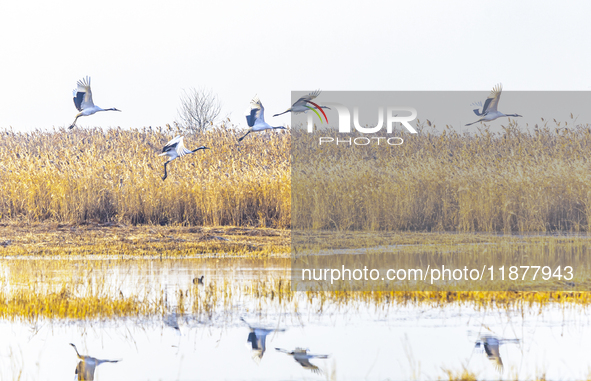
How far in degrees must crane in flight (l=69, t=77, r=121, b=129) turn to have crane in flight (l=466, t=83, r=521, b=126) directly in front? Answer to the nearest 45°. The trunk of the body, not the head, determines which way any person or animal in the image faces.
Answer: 0° — it already faces it

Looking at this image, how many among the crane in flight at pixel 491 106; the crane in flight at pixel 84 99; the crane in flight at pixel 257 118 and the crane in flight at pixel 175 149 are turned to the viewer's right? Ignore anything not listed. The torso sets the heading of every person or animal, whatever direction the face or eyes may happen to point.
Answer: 4

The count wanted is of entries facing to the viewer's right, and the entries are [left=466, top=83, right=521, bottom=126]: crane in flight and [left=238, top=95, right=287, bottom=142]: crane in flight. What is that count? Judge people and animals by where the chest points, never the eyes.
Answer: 2

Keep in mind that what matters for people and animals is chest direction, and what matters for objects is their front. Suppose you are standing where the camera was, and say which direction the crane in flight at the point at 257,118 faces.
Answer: facing to the right of the viewer

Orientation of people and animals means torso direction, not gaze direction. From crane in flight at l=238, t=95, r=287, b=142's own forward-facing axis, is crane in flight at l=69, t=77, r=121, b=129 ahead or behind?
behind

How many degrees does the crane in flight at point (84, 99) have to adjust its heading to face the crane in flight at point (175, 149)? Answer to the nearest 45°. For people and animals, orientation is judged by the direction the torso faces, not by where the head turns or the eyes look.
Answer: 0° — it already faces it

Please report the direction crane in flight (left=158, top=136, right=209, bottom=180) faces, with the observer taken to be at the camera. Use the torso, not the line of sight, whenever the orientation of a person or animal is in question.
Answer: facing to the right of the viewer

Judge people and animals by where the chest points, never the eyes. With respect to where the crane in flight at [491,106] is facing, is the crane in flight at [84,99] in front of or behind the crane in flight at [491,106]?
behind

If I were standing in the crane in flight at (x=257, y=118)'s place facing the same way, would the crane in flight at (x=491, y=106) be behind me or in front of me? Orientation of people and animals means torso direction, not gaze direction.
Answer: in front

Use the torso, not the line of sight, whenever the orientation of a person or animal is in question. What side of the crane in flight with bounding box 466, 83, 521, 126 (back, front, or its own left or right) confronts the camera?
right

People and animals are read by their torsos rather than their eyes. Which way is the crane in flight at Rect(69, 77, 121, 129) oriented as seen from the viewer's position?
to the viewer's right

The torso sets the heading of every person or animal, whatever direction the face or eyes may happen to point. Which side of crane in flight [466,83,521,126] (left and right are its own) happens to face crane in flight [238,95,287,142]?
back

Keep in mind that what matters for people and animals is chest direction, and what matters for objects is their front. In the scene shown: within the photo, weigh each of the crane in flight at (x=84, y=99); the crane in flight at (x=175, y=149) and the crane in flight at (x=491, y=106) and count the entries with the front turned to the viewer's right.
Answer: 3

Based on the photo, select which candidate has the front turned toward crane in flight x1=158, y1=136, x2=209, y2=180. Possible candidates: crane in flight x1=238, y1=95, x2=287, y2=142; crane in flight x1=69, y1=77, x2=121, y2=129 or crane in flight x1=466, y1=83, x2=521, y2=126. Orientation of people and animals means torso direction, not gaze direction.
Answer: crane in flight x1=69, y1=77, x2=121, y2=129

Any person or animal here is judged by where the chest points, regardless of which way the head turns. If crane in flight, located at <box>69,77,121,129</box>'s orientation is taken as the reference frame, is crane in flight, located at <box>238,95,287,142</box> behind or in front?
in front

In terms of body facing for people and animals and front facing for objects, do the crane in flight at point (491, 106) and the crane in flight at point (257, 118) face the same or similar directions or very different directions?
same or similar directions

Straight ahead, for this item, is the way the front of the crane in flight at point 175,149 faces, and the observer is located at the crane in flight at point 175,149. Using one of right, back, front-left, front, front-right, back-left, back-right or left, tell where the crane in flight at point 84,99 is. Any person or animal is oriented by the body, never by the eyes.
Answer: back
